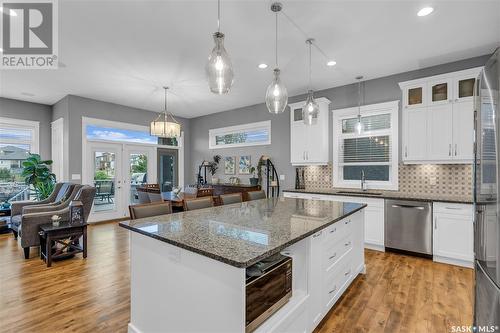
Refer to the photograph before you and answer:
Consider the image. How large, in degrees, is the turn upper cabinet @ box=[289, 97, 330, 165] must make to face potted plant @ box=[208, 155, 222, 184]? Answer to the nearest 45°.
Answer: approximately 90° to its right

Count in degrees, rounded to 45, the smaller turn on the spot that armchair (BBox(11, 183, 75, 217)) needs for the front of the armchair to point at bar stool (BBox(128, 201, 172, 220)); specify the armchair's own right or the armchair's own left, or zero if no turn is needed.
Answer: approximately 90° to the armchair's own left

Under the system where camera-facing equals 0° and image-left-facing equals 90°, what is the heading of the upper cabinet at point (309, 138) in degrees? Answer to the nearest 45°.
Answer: approximately 45°

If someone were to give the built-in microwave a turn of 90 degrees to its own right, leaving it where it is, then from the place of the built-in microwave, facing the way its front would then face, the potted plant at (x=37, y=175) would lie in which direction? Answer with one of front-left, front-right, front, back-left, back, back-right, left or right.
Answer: right

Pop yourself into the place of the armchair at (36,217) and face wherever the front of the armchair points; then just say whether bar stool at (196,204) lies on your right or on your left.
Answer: on your left
